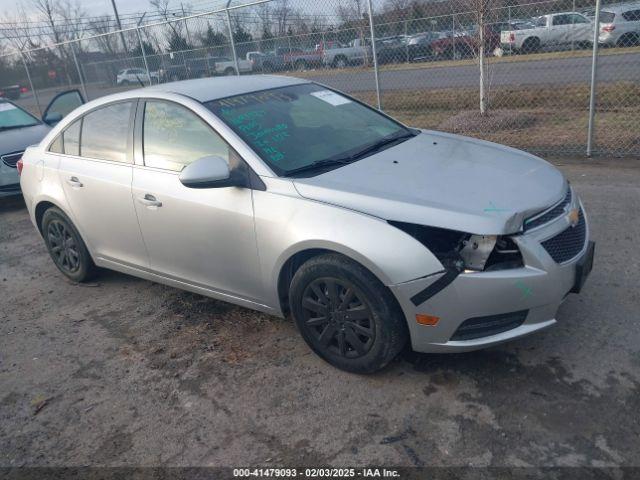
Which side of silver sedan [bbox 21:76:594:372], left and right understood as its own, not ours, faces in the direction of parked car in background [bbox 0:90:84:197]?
back

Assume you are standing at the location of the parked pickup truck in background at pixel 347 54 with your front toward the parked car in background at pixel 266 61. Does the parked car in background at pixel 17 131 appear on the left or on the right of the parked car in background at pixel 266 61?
left

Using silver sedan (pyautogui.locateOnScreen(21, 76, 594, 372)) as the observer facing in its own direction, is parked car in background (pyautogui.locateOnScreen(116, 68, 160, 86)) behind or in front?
behind

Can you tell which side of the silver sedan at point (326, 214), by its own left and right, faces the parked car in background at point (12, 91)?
back

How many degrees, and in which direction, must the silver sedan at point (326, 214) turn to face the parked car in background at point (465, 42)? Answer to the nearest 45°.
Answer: approximately 90° to its left

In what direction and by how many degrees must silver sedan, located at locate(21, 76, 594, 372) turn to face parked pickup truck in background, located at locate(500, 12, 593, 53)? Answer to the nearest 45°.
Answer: approximately 90° to its left

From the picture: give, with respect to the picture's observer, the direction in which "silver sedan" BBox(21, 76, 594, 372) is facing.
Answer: facing the viewer and to the right of the viewer

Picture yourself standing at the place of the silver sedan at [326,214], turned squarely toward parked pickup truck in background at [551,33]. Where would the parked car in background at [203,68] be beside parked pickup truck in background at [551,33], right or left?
left

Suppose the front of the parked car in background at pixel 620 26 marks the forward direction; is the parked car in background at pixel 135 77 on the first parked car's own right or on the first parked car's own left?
on the first parked car's own left
